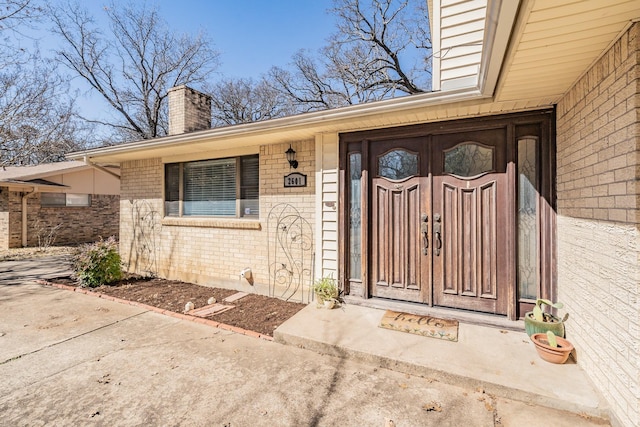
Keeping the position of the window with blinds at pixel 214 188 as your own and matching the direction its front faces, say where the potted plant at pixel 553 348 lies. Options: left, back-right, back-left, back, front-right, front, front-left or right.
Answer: left

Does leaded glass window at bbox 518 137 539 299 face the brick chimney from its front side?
no

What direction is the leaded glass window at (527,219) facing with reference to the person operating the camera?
facing the viewer

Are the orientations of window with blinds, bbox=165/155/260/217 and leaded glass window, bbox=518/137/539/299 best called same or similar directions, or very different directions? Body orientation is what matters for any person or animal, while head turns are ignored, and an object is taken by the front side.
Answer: same or similar directions

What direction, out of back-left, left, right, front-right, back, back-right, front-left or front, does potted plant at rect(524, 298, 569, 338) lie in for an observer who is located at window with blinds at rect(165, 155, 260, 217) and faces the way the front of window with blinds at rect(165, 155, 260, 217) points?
left

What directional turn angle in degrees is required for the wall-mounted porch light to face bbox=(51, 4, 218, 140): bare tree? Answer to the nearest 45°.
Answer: approximately 90° to its right

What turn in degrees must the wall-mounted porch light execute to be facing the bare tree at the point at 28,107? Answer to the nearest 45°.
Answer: approximately 90° to its right

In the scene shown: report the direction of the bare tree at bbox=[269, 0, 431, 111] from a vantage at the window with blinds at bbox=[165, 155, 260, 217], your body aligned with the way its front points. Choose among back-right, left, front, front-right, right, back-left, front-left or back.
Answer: back

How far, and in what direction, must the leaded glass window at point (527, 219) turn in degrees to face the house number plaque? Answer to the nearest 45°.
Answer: approximately 90° to its right

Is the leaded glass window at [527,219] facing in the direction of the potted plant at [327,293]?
no

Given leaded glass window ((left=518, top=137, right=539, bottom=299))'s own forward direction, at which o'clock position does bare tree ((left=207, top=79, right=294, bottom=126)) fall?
The bare tree is roughly at 4 o'clock from the leaded glass window.

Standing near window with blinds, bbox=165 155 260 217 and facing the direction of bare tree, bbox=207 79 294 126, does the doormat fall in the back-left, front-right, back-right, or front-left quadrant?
back-right

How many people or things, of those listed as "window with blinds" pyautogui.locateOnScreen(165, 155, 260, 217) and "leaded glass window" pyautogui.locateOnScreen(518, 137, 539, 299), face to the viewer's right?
0

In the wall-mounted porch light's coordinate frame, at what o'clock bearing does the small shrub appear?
The small shrub is roughly at 2 o'clock from the wall-mounted porch light.

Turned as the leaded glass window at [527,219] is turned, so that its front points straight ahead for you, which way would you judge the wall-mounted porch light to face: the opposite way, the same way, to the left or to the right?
the same way

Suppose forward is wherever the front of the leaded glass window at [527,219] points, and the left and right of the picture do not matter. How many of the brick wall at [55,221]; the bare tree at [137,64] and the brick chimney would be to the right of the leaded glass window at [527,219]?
3

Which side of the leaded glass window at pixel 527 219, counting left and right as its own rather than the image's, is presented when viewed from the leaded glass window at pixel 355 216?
right

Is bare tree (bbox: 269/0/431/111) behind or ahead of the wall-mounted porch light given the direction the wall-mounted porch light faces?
behind

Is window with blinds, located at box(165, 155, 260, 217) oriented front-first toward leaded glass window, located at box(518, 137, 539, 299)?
no
